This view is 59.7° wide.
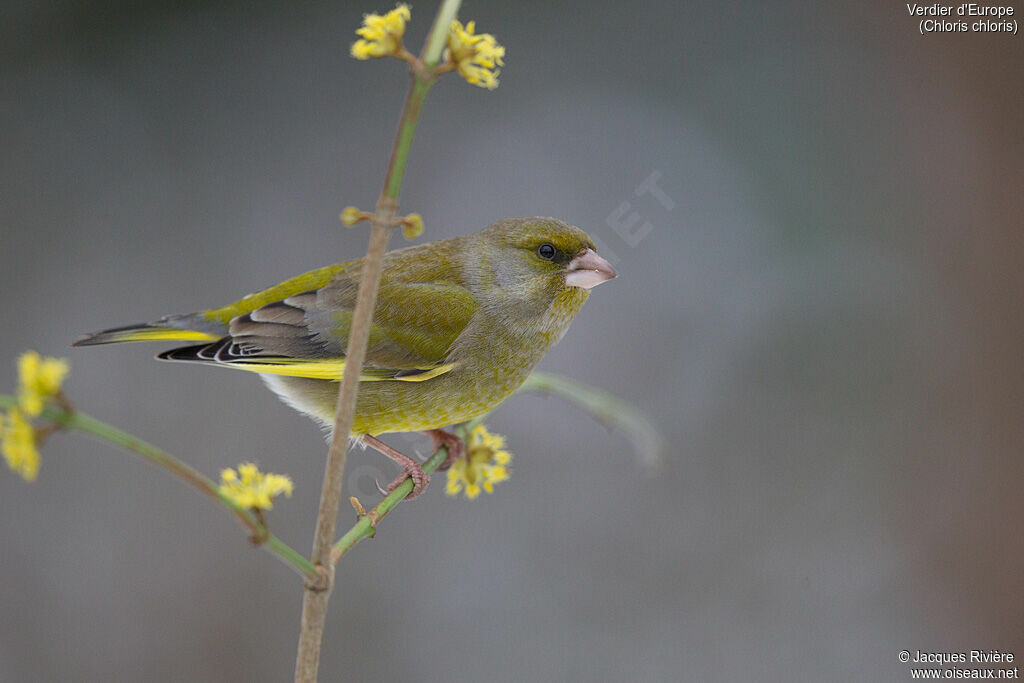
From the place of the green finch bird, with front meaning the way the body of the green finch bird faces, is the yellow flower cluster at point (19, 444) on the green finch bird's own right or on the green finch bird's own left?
on the green finch bird's own right

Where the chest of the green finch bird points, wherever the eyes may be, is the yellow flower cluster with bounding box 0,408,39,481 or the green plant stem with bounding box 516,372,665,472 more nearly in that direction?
the green plant stem

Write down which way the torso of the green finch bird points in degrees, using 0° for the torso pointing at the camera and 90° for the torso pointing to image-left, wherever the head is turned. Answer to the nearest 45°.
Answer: approximately 270°

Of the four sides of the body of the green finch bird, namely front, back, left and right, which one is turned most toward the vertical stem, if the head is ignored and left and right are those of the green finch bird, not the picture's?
right

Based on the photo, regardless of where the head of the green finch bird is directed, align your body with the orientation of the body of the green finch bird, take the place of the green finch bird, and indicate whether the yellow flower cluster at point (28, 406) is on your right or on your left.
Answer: on your right
